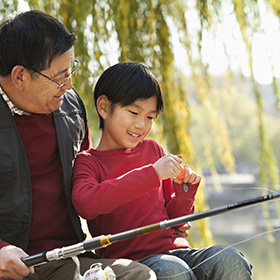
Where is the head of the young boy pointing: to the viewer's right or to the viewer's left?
to the viewer's right

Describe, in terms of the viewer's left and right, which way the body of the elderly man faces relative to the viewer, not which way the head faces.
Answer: facing the viewer and to the right of the viewer

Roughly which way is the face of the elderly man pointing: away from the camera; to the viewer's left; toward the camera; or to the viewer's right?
to the viewer's right

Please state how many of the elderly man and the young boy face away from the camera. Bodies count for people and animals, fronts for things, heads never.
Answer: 0
